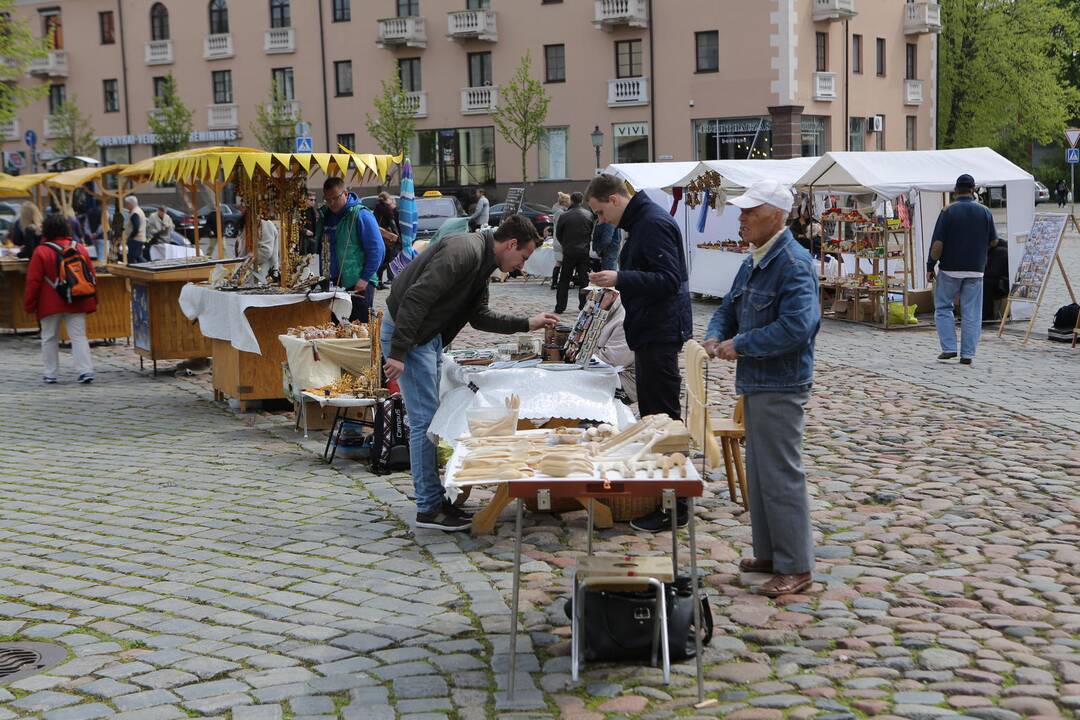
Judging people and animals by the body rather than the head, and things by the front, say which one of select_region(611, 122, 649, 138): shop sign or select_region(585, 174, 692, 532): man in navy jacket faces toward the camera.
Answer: the shop sign

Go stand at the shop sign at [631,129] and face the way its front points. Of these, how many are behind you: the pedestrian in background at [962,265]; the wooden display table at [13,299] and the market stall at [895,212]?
0

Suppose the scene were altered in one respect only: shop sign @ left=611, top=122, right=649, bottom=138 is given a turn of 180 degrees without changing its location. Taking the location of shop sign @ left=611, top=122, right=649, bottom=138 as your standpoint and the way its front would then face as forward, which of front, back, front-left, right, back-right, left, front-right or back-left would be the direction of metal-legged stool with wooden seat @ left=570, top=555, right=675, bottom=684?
back

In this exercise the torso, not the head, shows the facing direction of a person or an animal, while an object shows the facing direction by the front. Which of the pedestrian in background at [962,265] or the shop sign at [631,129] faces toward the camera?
the shop sign

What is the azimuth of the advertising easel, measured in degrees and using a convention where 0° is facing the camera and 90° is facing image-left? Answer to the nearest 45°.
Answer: approximately 45°

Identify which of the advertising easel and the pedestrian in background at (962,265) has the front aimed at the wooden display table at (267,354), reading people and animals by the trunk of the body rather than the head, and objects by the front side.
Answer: the advertising easel

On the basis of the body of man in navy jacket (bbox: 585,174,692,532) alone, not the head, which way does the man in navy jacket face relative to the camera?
to the viewer's left

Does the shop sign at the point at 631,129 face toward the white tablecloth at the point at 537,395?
yes

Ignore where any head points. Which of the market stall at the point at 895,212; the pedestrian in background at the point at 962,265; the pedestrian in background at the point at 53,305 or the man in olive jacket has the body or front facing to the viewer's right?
the man in olive jacket

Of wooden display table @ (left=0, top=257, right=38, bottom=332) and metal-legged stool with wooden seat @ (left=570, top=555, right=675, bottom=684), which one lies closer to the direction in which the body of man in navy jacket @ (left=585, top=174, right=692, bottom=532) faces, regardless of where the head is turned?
the wooden display table

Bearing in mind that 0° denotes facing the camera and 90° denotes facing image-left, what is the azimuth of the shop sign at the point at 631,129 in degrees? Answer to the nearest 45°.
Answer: approximately 0°

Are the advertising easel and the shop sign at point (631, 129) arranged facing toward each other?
no

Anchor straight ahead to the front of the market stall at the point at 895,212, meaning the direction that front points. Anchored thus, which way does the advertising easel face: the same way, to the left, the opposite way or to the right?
the same way

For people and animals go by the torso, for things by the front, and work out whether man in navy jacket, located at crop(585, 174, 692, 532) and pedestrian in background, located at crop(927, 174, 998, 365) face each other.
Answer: no

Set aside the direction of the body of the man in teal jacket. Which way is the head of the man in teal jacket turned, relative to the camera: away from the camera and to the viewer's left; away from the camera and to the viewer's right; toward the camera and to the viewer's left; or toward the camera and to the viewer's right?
toward the camera and to the viewer's left

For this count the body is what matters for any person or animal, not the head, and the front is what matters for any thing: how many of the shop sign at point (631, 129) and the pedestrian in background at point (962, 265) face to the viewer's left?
0

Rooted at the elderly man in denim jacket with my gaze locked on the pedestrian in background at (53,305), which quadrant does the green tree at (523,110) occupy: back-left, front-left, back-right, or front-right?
front-right

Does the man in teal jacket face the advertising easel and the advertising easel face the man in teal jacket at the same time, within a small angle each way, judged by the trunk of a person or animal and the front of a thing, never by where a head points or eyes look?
no
